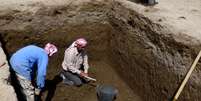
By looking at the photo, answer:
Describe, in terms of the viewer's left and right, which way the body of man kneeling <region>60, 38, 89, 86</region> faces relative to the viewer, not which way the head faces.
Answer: facing the viewer and to the right of the viewer
